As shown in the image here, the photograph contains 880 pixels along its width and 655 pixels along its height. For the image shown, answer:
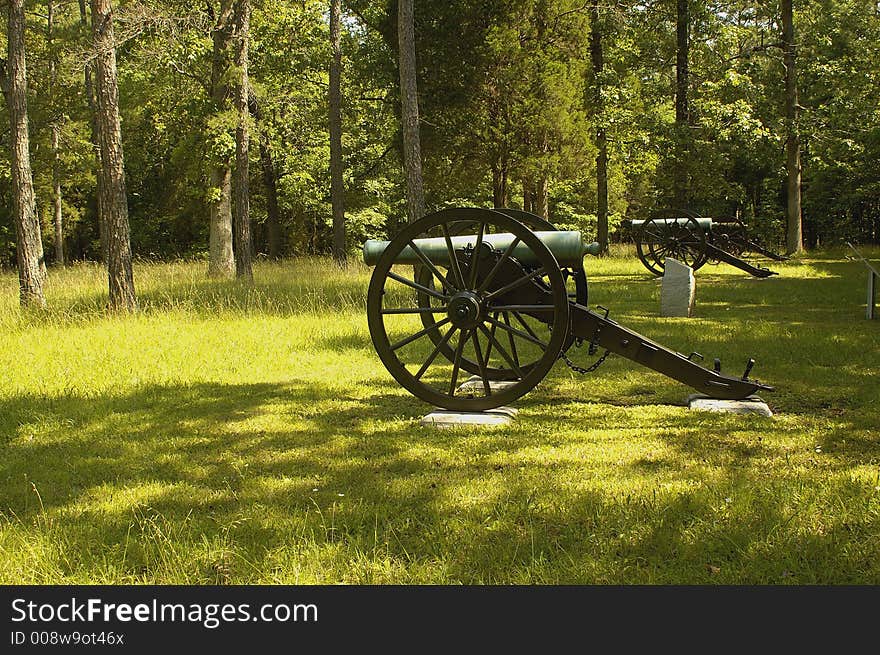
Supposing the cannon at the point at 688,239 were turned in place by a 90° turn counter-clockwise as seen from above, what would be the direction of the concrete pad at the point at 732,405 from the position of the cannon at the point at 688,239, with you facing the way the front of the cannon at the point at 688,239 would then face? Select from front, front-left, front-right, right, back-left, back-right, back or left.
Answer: front

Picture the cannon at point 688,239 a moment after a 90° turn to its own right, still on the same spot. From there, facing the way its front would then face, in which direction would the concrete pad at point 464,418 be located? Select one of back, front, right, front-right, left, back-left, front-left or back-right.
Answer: back

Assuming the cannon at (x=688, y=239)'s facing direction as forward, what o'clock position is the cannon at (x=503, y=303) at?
the cannon at (x=503, y=303) is roughly at 9 o'clock from the cannon at (x=688, y=239).

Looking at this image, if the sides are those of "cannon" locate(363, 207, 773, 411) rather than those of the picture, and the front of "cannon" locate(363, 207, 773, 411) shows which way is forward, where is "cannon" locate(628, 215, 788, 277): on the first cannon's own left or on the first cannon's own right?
on the first cannon's own right

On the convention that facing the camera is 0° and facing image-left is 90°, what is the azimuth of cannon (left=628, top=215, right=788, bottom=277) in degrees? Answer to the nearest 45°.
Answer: approximately 90°

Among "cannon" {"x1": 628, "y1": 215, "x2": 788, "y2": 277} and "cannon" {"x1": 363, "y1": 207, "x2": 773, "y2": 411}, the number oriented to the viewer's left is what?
2

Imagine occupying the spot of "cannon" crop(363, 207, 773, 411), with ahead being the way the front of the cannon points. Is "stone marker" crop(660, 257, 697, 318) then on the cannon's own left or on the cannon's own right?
on the cannon's own right

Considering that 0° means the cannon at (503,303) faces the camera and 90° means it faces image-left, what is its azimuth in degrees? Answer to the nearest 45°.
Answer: approximately 90°

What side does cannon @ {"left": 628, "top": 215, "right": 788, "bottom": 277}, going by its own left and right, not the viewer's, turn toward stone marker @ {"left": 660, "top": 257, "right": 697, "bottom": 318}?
left
